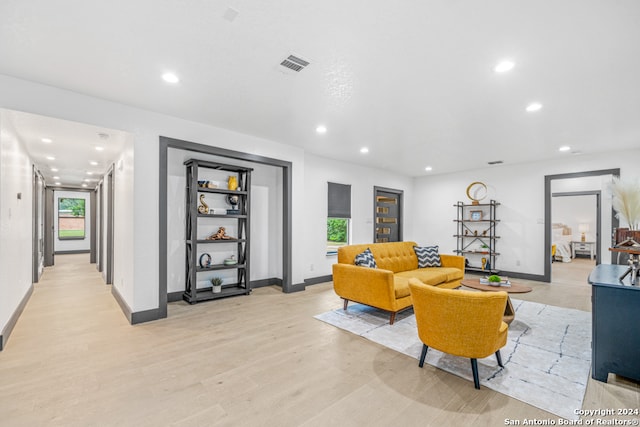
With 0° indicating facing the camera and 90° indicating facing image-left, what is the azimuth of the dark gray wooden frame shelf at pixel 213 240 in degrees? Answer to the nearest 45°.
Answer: approximately 315°

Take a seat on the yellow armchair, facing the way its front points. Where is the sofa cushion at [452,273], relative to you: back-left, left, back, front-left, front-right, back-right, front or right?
front-left

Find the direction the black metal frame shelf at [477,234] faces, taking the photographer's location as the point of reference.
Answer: facing the viewer

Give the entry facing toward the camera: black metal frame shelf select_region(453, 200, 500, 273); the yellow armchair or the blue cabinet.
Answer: the black metal frame shelf

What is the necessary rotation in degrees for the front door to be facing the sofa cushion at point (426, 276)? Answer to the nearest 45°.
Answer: approximately 45° to its right

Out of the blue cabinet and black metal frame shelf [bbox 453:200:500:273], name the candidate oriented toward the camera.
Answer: the black metal frame shelf

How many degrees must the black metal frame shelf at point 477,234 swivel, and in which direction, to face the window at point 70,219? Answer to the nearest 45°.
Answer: approximately 90° to its right

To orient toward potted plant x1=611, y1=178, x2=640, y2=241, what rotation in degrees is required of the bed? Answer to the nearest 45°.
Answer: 0° — it already faces it

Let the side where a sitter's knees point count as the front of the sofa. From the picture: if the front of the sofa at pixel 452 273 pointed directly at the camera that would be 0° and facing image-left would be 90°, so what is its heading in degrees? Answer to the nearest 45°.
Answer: approximately 315°
